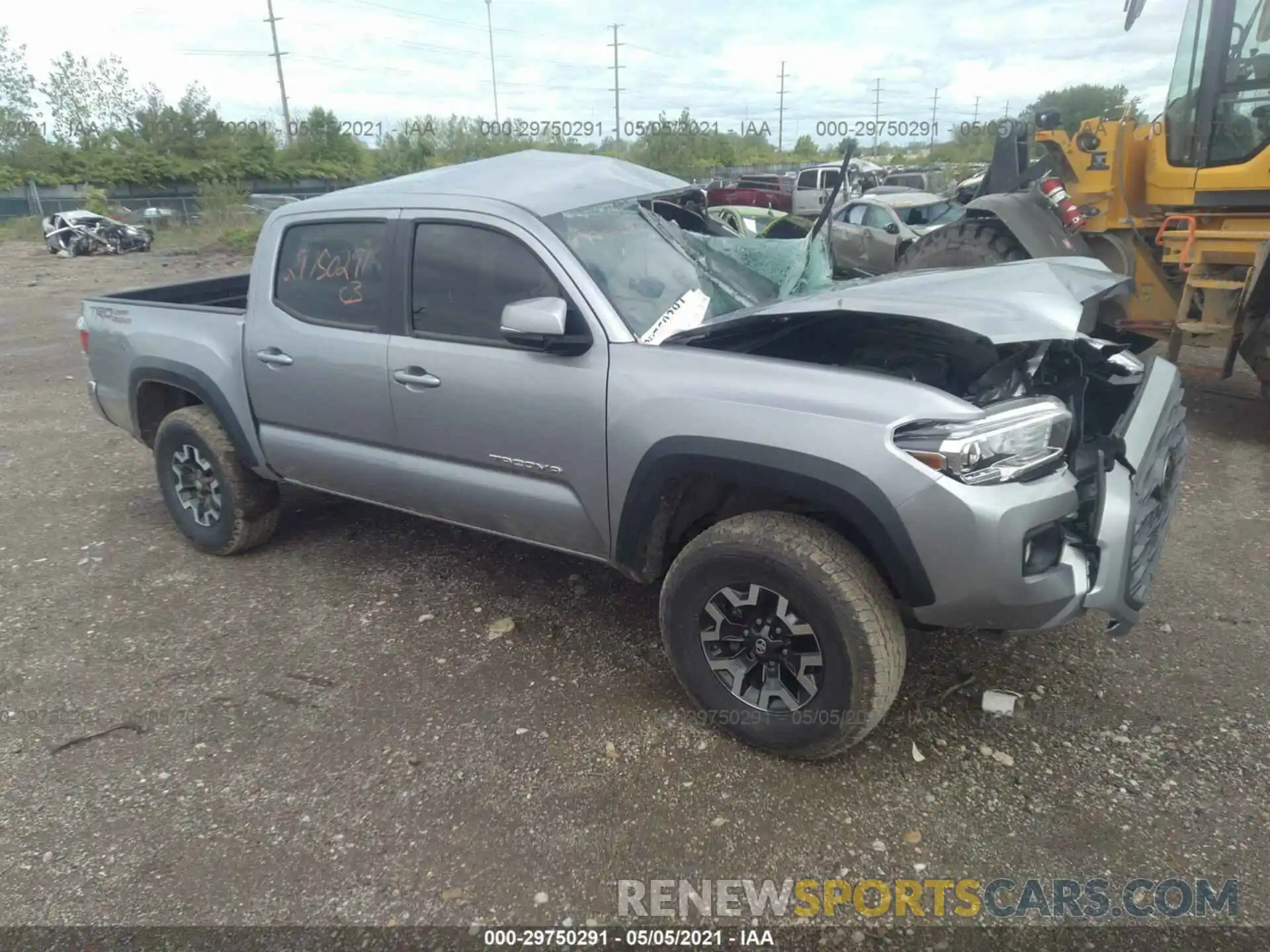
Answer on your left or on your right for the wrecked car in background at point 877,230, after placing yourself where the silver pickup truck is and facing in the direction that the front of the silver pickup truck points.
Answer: on your left

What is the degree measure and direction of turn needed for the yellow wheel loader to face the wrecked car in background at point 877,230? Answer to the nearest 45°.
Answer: approximately 45° to its right

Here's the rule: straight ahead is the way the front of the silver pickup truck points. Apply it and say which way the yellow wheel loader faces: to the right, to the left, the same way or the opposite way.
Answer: the opposite way

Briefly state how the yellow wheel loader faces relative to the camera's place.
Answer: facing to the left of the viewer

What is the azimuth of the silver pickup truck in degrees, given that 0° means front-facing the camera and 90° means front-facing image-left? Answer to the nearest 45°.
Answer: approximately 315°
